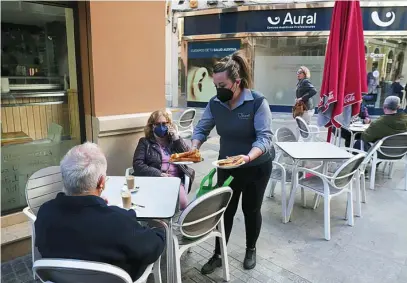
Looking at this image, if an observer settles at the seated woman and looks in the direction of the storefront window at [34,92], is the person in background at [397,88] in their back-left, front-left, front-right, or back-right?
back-right

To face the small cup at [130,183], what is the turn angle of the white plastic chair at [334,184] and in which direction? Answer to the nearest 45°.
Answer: approximately 90° to its left

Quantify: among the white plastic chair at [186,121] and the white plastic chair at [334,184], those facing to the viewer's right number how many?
0

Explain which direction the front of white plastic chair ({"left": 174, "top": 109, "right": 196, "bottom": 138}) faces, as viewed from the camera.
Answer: facing the viewer and to the left of the viewer

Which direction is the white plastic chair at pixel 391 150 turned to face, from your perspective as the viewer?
facing away from the viewer and to the left of the viewer

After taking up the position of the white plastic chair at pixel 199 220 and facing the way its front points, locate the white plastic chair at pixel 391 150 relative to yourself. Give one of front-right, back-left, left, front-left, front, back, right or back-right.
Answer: right

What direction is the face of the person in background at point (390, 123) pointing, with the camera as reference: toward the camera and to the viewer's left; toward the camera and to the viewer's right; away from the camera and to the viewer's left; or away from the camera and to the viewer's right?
away from the camera and to the viewer's left

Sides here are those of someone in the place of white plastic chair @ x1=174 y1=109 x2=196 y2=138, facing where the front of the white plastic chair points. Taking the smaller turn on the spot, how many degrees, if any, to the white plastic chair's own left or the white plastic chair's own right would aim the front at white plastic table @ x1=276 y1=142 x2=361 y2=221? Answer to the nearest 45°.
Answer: approximately 90° to the white plastic chair's own left

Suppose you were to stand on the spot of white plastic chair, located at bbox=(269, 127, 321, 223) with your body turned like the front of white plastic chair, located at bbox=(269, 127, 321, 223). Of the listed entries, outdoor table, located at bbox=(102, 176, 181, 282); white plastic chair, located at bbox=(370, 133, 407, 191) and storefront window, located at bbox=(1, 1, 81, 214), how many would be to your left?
1

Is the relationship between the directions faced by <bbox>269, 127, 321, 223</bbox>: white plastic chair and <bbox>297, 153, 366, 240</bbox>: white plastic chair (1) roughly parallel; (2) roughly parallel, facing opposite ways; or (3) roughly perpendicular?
roughly parallel, facing opposite ways

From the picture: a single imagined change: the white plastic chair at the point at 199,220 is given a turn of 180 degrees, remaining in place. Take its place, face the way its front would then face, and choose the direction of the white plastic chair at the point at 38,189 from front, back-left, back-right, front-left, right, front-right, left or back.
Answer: back-right

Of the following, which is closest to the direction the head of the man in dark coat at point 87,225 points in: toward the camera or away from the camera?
away from the camera

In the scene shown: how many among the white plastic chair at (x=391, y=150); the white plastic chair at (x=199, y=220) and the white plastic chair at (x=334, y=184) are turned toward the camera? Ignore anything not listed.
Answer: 0

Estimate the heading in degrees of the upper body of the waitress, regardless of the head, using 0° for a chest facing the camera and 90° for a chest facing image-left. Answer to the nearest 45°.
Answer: approximately 45°

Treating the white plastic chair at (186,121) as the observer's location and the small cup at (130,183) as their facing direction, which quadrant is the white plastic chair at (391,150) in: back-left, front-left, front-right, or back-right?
front-left

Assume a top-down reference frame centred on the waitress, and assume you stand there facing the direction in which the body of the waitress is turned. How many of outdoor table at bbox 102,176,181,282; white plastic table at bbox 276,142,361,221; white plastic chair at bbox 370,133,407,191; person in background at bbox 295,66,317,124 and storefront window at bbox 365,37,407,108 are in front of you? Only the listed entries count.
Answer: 1
